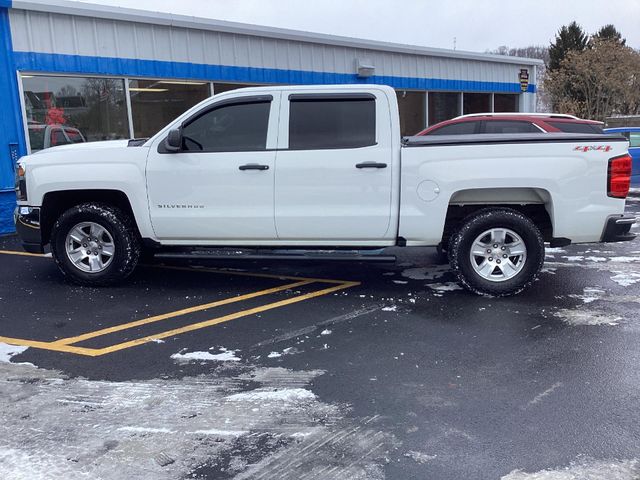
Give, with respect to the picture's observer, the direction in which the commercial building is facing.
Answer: facing the viewer and to the right of the viewer

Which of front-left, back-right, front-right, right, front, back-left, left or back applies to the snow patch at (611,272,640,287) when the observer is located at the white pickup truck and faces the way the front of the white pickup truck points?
back

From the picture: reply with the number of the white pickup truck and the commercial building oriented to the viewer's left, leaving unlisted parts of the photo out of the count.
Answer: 1

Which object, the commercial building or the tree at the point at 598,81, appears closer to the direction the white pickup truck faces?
the commercial building

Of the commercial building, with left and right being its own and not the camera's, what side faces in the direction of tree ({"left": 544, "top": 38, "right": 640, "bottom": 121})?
left

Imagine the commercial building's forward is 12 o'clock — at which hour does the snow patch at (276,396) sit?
The snow patch is roughly at 1 o'clock from the commercial building.

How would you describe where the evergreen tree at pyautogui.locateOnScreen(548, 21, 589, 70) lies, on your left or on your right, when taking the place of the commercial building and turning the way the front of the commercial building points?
on your left

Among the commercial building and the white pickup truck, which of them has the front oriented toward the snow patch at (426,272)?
the commercial building

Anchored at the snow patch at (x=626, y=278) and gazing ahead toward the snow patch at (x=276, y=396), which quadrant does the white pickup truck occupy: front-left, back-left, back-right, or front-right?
front-right

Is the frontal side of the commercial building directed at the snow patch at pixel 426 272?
yes

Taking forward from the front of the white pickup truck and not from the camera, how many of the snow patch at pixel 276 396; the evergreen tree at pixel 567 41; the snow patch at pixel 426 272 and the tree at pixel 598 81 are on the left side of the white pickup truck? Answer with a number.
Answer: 1

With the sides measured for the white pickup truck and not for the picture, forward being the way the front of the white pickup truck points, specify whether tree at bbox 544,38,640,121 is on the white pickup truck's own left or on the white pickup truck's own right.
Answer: on the white pickup truck's own right

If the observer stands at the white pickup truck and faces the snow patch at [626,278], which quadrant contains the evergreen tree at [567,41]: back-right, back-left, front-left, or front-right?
front-left

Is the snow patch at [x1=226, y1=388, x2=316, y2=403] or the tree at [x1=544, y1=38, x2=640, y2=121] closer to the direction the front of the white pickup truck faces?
the snow patch

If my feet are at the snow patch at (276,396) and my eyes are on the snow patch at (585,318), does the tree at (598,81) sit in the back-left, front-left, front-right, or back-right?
front-left

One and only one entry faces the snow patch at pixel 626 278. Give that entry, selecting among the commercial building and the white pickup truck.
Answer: the commercial building

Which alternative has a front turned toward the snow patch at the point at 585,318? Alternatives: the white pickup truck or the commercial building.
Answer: the commercial building

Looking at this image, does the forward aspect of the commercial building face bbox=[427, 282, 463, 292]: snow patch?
yes

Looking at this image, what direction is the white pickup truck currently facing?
to the viewer's left

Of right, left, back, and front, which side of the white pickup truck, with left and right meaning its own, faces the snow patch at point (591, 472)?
left
